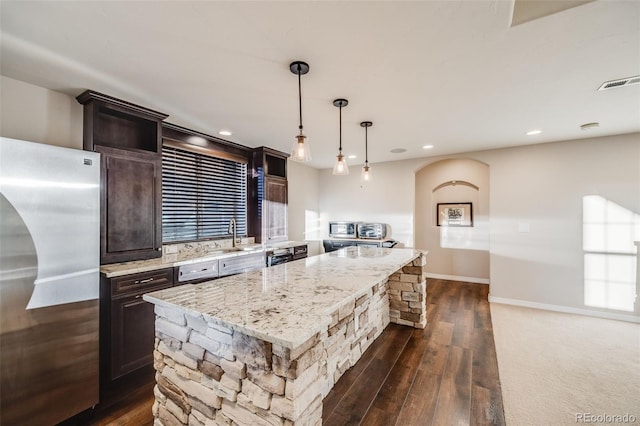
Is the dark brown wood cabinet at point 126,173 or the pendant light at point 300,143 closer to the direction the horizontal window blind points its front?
the pendant light

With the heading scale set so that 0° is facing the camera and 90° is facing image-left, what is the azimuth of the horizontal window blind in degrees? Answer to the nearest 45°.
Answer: approximately 315°

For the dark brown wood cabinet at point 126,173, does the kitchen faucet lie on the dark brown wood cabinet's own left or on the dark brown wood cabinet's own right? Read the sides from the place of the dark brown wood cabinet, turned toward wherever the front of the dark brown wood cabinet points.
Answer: on the dark brown wood cabinet's own left

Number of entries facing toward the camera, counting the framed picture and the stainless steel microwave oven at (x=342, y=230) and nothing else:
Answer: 2

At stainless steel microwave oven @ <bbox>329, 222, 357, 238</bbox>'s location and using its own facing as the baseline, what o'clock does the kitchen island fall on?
The kitchen island is roughly at 12 o'clock from the stainless steel microwave oven.

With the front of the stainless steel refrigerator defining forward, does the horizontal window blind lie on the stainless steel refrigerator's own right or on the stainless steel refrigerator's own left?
on the stainless steel refrigerator's own left

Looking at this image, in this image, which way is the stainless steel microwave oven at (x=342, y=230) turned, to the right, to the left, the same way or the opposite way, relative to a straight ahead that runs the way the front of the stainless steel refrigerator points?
to the right

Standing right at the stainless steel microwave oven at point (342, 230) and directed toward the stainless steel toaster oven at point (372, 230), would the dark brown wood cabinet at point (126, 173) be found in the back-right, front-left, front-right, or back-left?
back-right

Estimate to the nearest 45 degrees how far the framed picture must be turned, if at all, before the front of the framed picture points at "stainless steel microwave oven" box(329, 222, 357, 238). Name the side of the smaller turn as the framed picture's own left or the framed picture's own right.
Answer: approximately 45° to the framed picture's own right

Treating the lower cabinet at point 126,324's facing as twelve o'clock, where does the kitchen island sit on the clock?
The kitchen island is roughly at 11 o'clock from the lower cabinet.
